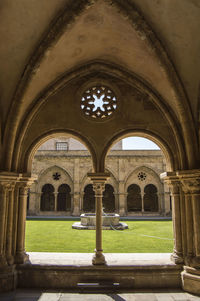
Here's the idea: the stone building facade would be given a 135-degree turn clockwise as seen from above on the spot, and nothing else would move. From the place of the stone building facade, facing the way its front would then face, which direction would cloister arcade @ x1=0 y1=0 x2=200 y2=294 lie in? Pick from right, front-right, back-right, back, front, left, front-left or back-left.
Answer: back-left

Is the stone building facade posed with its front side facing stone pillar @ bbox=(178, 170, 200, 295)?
yes

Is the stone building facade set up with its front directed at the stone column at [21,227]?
yes

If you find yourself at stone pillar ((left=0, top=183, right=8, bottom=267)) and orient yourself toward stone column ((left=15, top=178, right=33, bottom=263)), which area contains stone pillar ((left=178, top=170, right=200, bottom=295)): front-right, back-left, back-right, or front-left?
front-right

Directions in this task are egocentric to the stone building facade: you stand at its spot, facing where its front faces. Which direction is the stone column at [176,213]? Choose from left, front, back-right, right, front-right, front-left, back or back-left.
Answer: front

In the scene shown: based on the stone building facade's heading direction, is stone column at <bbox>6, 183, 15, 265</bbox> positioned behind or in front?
in front

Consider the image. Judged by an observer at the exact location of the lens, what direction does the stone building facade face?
facing the viewer

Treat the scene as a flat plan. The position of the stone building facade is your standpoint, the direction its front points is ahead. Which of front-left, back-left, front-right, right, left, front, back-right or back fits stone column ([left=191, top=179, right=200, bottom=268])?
front

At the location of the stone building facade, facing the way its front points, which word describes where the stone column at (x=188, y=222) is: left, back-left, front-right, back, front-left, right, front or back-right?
front

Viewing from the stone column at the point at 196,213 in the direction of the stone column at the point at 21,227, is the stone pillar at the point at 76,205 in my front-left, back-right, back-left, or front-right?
front-right

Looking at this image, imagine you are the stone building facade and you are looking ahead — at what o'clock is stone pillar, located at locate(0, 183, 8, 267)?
The stone pillar is roughly at 12 o'clock from the stone building facade.

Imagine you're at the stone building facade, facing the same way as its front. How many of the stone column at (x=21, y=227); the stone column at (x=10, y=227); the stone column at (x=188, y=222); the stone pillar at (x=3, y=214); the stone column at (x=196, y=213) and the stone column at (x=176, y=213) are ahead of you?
6
